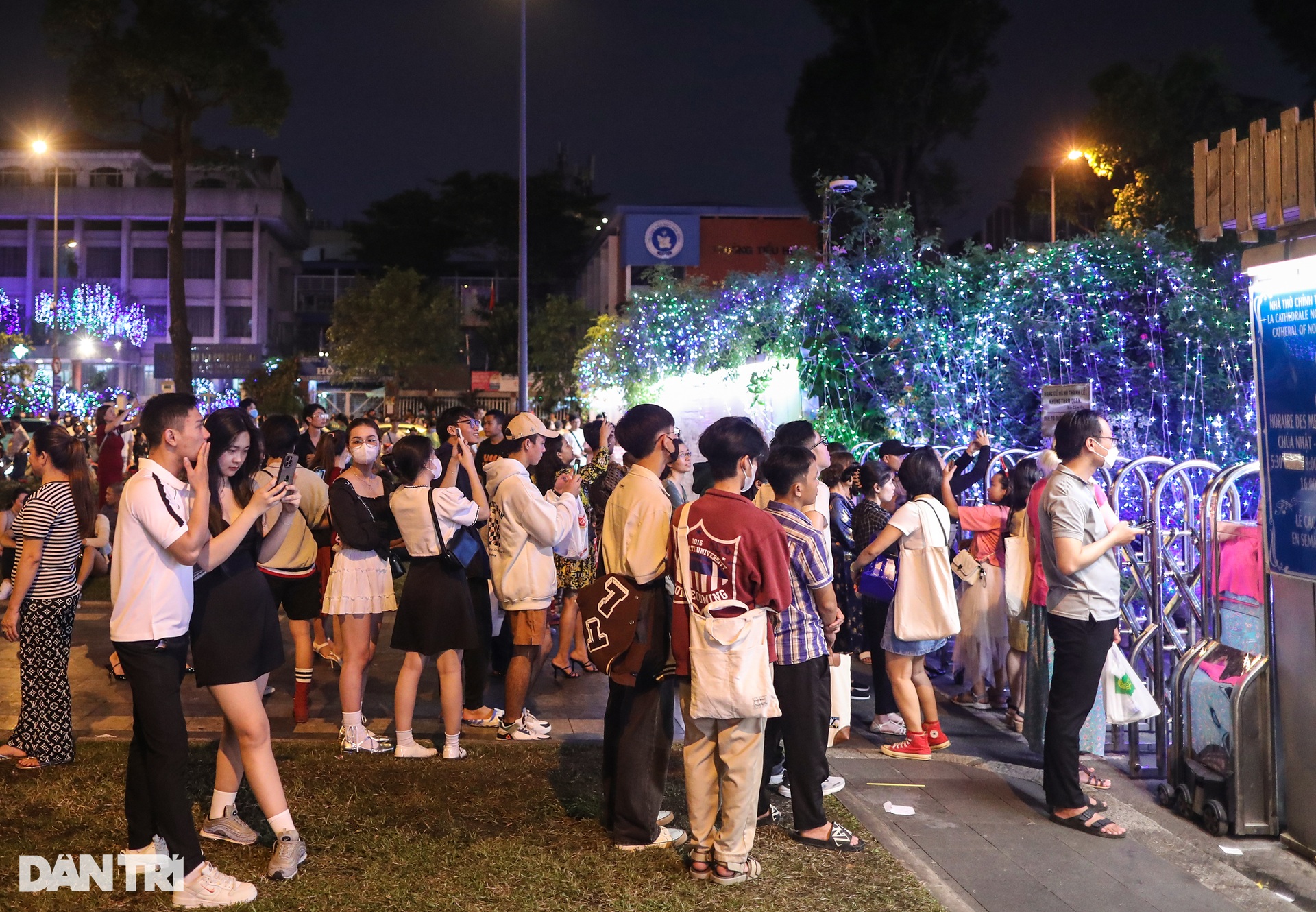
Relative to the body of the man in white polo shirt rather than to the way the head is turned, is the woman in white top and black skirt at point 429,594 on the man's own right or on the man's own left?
on the man's own left

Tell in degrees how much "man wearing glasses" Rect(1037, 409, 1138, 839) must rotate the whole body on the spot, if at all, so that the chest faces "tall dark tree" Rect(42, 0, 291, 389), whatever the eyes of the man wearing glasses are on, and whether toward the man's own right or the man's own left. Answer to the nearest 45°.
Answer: approximately 135° to the man's own left

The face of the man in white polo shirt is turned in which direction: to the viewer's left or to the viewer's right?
to the viewer's right

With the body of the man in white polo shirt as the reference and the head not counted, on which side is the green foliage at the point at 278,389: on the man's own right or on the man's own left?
on the man's own left

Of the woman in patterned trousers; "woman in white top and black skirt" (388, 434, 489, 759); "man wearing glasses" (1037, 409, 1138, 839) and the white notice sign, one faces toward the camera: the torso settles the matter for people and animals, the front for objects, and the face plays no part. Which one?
the white notice sign

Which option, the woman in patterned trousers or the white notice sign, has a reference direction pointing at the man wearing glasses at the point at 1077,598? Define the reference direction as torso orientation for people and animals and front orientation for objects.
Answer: the white notice sign

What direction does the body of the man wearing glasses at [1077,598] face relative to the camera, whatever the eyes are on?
to the viewer's right

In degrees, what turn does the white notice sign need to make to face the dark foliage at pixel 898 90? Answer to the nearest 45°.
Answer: approximately 180°

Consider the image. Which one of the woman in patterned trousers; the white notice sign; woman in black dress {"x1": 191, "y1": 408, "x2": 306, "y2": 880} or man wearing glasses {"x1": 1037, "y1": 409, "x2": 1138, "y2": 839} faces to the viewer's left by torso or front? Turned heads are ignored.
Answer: the woman in patterned trousers

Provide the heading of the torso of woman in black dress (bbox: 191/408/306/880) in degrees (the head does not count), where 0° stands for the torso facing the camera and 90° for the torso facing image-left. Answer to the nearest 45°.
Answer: approximately 315°

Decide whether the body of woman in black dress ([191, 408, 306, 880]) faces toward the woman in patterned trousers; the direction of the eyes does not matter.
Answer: no

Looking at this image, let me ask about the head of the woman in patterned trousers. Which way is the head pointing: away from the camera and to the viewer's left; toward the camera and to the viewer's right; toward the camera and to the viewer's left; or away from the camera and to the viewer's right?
away from the camera and to the viewer's left

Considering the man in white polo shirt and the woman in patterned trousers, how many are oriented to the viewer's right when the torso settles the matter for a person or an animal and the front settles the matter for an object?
1

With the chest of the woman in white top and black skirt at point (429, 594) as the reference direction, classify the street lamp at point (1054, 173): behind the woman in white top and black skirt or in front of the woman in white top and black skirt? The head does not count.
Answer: in front

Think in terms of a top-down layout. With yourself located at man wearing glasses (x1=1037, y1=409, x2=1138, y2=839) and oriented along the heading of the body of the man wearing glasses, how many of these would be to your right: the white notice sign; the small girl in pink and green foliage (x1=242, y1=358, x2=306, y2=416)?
0
